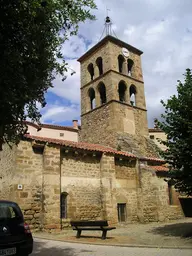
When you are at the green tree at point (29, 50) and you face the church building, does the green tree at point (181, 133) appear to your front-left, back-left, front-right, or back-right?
front-right

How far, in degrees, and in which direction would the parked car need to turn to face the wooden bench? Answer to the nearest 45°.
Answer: approximately 45° to its right

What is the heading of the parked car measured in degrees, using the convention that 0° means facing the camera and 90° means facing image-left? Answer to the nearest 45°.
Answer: approximately 180°

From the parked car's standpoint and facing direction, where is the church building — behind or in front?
in front
